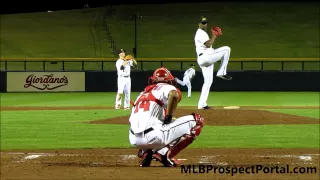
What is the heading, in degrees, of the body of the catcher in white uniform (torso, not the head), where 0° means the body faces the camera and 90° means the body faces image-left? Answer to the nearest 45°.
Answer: approximately 225°
